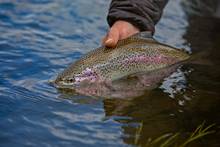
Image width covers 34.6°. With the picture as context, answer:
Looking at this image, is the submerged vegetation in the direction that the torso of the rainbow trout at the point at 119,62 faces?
no

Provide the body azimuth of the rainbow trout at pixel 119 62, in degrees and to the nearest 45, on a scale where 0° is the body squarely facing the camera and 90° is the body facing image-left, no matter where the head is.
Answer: approximately 90°
